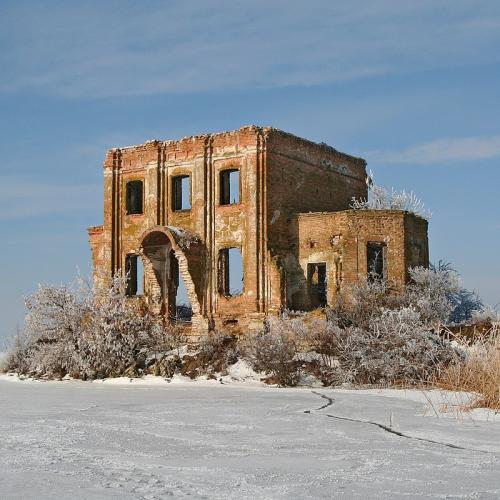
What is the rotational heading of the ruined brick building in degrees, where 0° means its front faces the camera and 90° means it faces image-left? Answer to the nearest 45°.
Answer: approximately 45°

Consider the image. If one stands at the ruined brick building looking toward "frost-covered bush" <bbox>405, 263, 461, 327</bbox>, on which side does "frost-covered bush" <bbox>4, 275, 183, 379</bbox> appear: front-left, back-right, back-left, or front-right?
back-right

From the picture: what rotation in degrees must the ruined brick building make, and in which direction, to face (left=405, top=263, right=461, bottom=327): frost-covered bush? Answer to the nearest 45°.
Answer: approximately 135° to its left

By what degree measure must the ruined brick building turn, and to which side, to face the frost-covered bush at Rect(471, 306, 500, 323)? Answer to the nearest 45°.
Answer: approximately 135° to its left

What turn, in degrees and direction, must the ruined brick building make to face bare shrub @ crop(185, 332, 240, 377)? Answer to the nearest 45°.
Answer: approximately 45° to its left

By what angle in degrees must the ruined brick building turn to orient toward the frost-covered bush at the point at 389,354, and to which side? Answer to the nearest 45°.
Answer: approximately 45° to its left

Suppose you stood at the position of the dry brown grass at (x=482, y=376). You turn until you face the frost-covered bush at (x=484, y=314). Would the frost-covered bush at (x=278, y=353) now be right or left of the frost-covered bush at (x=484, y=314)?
left

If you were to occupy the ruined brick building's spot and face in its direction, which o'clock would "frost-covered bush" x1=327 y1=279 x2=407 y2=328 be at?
The frost-covered bush is roughly at 9 o'clock from the ruined brick building.

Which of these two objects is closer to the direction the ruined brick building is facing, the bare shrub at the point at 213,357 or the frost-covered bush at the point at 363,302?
the bare shrub

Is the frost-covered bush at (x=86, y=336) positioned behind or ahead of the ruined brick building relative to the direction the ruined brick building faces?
ahead

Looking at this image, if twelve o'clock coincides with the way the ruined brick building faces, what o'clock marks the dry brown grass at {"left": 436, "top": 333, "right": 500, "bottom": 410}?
The dry brown grass is roughly at 10 o'clock from the ruined brick building.

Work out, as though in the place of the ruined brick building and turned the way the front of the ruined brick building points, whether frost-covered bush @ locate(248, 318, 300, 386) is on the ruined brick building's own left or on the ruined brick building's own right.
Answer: on the ruined brick building's own left
